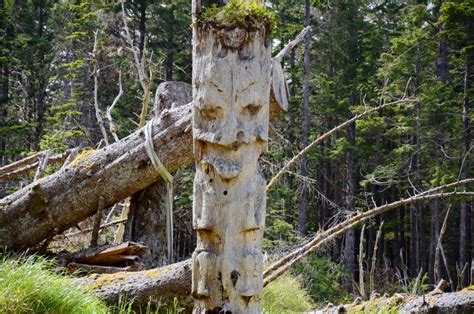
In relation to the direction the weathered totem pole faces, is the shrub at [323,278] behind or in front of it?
behind

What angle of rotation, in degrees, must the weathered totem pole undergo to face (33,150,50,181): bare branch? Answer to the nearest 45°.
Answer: approximately 135° to its right

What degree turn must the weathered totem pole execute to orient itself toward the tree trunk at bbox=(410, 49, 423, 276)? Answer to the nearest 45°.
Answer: approximately 180°

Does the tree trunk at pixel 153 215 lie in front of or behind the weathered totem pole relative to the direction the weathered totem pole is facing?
behind

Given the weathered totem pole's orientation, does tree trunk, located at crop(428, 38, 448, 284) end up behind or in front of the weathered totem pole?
behind

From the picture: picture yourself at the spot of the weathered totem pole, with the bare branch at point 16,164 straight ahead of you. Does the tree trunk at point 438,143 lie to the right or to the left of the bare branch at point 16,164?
right

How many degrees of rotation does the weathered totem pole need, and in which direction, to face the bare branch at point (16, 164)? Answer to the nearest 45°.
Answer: approximately 135° to its right

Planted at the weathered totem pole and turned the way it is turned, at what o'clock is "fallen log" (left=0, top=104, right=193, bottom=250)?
The fallen log is roughly at 5 o'clock from the weathered totem pole.

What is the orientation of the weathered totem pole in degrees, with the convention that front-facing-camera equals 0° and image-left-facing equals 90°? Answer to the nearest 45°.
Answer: approximately 0°
